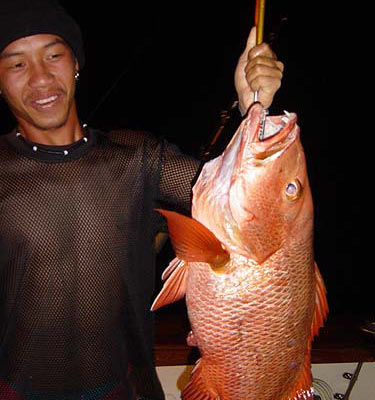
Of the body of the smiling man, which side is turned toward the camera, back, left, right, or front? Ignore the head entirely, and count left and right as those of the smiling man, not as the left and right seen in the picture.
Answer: front
